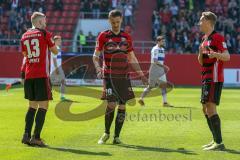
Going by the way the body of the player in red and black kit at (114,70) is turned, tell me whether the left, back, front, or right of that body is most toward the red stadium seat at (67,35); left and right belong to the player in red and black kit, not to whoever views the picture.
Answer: back

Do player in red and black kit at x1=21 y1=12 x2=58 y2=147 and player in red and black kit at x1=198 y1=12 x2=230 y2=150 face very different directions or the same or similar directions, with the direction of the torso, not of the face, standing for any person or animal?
very different directions

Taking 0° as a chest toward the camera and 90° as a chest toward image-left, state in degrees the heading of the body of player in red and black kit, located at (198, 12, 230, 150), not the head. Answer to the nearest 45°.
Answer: approximately 45°

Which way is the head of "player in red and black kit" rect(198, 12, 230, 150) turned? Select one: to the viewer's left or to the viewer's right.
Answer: to the viewer's left

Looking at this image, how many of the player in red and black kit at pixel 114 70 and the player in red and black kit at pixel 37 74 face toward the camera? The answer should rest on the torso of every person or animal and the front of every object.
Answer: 1

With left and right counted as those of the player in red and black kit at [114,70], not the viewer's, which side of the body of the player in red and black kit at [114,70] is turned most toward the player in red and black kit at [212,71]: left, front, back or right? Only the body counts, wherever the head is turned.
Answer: left

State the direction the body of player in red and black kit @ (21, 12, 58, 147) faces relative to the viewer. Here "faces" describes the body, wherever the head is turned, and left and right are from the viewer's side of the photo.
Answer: facing away from the viewer and to the right of the viewer
